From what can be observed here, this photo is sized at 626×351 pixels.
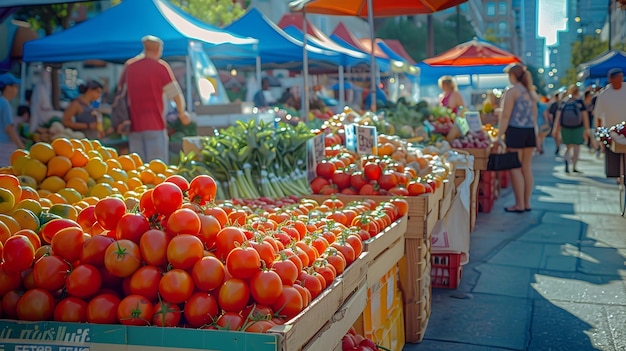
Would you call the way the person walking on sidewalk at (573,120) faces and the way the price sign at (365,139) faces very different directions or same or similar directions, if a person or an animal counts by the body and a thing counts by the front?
very different directions

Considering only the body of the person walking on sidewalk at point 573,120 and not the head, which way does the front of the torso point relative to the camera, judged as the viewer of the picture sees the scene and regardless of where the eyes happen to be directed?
away from the camera

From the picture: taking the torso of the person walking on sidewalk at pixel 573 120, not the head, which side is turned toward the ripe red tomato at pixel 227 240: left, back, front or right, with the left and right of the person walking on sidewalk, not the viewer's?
back

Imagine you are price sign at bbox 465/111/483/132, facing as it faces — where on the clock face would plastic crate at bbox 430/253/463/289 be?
The plastic crate is roughly at 12 o'clock from the price sign.

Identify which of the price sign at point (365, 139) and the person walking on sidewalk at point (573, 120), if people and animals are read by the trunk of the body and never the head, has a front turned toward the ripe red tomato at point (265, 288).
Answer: the price sign

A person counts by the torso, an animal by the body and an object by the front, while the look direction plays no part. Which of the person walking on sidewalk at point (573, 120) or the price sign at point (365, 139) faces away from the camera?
the person walking on sidewalk
